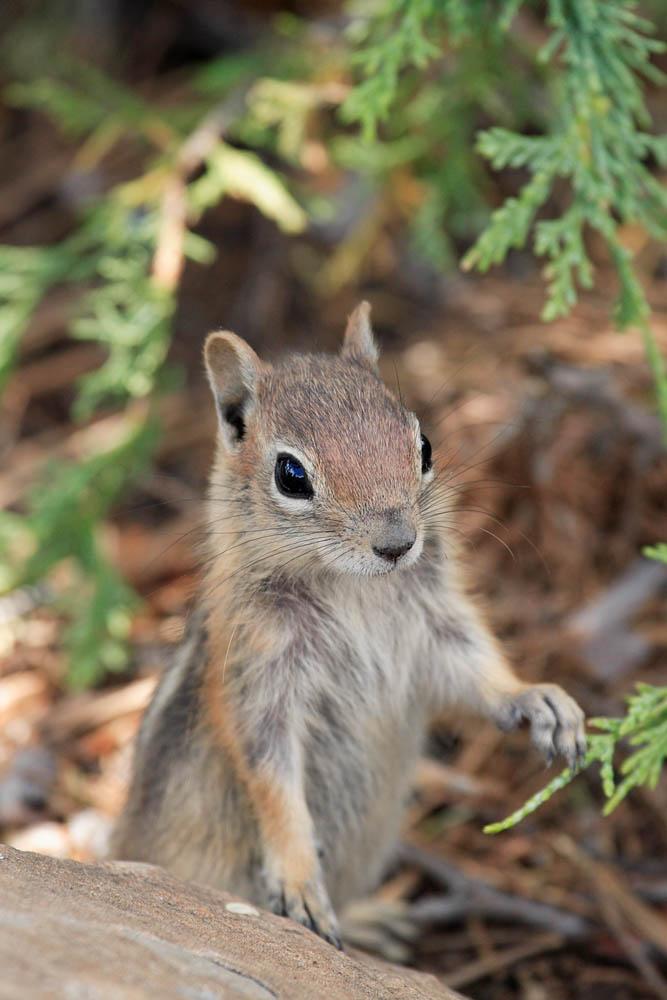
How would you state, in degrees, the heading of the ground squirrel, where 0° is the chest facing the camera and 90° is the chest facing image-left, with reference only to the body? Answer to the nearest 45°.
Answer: approximately 315°
